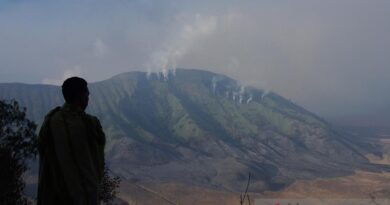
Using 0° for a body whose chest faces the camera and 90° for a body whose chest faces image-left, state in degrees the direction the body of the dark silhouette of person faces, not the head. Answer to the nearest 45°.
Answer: approximately 225°
